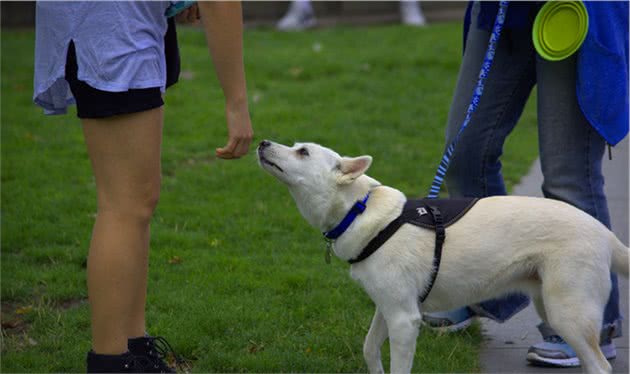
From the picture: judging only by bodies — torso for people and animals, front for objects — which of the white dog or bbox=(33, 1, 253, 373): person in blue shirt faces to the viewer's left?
the white dog

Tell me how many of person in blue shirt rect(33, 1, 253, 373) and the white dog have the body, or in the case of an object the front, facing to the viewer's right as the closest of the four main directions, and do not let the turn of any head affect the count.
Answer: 1

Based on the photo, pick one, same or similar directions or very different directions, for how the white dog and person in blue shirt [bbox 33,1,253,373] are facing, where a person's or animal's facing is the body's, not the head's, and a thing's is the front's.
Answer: very different directions

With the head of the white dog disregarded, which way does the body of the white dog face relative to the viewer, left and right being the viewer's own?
facing to the left of the viewer

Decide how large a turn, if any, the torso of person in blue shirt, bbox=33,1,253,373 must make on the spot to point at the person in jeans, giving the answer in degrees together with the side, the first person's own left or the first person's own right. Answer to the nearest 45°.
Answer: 0° — they already face them

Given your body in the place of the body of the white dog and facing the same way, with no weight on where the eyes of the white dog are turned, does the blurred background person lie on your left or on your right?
on your right

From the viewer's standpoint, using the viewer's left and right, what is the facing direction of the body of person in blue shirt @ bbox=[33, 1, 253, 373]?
facing to the right of the viewer
